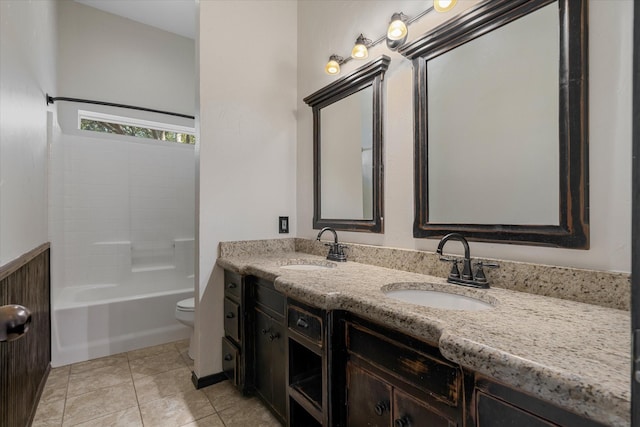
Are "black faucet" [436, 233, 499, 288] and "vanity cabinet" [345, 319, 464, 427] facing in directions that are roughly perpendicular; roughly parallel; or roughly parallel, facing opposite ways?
roughly parallel

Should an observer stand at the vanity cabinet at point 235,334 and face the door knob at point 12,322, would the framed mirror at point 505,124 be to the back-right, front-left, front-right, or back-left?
front-left

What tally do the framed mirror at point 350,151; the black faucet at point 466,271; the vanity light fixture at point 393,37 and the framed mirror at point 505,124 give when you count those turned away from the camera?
0

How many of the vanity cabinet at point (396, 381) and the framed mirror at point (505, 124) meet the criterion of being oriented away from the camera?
0

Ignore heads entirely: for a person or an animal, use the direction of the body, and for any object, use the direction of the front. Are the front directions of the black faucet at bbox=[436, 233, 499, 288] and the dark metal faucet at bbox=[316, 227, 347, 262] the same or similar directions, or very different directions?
same or similar directions

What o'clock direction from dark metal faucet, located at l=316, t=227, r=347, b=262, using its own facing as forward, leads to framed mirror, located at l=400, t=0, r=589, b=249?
The framed mirror is roughly at 9 o'clock from the dark metal faucet.

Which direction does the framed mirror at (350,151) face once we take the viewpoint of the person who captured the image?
facing the viewer and to the left of the viewer

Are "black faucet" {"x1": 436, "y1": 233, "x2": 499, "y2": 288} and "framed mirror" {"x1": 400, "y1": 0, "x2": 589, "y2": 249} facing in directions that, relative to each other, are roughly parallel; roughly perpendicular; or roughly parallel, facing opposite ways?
roughly parallel

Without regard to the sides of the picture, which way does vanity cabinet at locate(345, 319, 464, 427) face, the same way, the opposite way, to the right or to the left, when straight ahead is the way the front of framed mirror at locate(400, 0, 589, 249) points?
the same way

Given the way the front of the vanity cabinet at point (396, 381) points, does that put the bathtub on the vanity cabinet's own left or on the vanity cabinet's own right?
on the vanity cabinet's own right

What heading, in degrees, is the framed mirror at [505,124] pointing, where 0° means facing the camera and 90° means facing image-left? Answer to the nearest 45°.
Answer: approximately 45°

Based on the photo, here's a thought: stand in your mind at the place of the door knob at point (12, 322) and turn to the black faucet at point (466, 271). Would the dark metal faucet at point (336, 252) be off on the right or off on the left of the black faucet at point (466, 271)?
left
